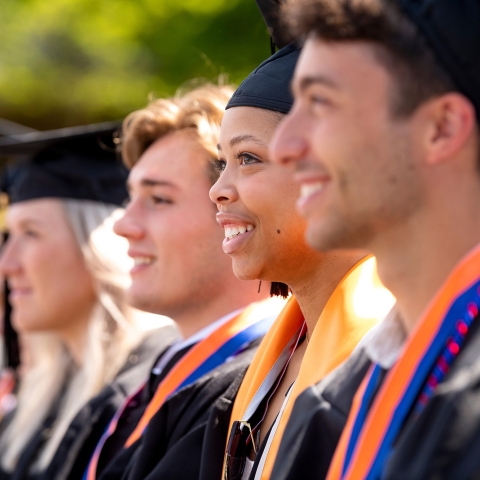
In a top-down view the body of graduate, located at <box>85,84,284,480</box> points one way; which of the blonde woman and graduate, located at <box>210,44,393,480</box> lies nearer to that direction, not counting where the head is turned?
the blonde woman

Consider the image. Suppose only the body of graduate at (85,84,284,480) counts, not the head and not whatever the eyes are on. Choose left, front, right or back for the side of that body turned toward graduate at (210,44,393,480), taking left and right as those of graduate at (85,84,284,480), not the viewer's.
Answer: left

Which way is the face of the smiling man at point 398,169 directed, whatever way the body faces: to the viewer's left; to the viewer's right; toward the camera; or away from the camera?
to the viewer's left

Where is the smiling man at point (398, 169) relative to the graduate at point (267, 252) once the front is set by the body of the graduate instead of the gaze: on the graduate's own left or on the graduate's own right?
on the graduate's own left

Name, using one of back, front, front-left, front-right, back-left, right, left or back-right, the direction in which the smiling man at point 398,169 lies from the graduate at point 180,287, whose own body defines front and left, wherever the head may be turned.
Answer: left

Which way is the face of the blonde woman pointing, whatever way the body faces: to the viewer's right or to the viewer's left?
to the viewer's left

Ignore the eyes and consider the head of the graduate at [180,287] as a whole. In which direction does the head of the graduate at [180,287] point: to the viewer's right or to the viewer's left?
to the viewer's left

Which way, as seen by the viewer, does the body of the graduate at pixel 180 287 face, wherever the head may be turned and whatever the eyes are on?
to the viewer's left

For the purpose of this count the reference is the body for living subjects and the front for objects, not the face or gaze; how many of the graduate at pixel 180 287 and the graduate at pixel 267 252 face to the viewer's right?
0

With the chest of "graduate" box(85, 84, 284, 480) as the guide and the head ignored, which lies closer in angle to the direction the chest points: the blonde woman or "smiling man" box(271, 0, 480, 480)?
the blonde woman
